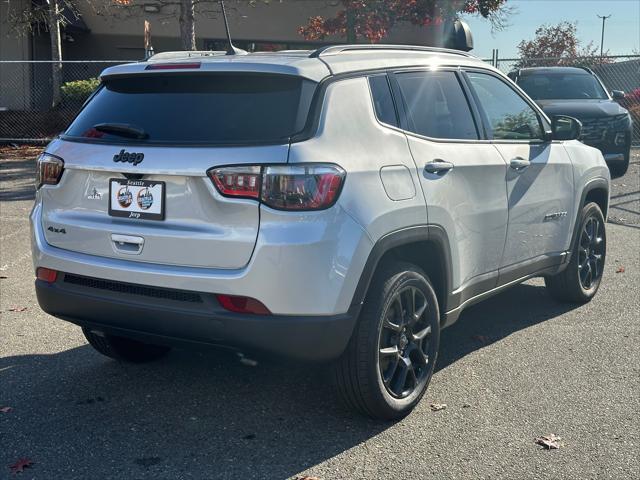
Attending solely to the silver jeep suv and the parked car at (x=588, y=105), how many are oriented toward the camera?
1

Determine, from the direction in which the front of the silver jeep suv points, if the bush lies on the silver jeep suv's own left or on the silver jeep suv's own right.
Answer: on the silver jeep suv's own left

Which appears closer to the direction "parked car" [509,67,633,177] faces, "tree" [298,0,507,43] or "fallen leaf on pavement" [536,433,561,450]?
the fallen leaf on pavement

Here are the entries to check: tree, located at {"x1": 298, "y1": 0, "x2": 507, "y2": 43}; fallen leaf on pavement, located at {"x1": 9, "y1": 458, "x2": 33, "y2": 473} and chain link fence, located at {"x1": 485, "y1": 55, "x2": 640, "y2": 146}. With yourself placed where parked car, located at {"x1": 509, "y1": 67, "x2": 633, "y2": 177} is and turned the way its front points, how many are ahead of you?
1

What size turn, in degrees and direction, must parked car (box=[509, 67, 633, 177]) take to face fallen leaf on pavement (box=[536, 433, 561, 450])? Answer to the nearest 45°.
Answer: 0° — it already faces it

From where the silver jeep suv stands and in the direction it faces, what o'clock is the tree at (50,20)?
The tree is roughly at 10 o'clock from the silver jeep suv.

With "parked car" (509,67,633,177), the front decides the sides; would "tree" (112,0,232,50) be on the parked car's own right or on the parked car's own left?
on the parked car's own right

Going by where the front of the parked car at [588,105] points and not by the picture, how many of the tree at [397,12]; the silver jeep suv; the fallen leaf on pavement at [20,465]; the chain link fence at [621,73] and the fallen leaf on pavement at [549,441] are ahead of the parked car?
3

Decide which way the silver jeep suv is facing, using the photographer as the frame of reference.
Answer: facing away from the viewer and to the right of the viewer

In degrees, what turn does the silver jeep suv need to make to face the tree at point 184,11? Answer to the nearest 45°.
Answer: approximately 45° to its left

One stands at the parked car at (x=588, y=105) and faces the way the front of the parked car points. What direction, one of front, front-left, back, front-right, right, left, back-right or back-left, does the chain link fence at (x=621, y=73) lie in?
back

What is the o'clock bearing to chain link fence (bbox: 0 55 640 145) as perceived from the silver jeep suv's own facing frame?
The chain link fence is roughly at 10 o'clock from the silver jeep suv.

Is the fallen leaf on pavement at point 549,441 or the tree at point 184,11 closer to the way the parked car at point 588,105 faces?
the fallen leaf on pavement

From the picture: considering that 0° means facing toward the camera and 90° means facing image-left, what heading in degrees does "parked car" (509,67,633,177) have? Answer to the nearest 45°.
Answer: approximately 0°
